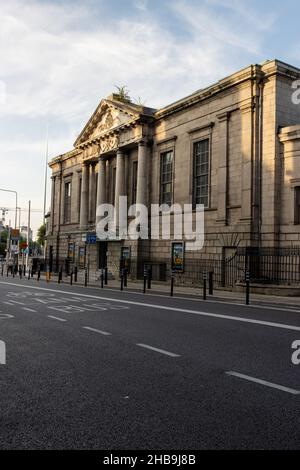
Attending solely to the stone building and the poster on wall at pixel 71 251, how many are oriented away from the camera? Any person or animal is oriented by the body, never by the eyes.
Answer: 0

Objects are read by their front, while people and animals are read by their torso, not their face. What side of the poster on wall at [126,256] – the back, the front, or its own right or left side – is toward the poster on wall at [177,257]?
left

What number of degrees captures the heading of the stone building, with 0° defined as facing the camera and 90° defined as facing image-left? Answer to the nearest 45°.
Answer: approximately 45°

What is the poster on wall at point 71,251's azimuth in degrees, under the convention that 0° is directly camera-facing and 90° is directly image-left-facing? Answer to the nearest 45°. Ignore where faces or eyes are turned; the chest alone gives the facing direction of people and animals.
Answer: approximately 45°

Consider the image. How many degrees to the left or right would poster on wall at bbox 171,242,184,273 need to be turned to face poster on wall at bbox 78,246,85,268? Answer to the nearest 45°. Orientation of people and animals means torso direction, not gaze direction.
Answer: approximately 90° to its right

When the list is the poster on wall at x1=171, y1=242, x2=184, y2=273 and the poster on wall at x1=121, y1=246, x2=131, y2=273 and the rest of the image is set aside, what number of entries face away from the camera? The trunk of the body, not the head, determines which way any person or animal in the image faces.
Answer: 0

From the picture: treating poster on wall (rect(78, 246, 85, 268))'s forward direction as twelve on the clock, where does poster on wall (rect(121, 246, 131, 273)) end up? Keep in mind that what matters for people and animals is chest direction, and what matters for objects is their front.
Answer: poster on wall (rect(121, 246, 131, 273)) is roughly at 10 o'clock from poster on wall (rect(78, 246, 85, 268)).
